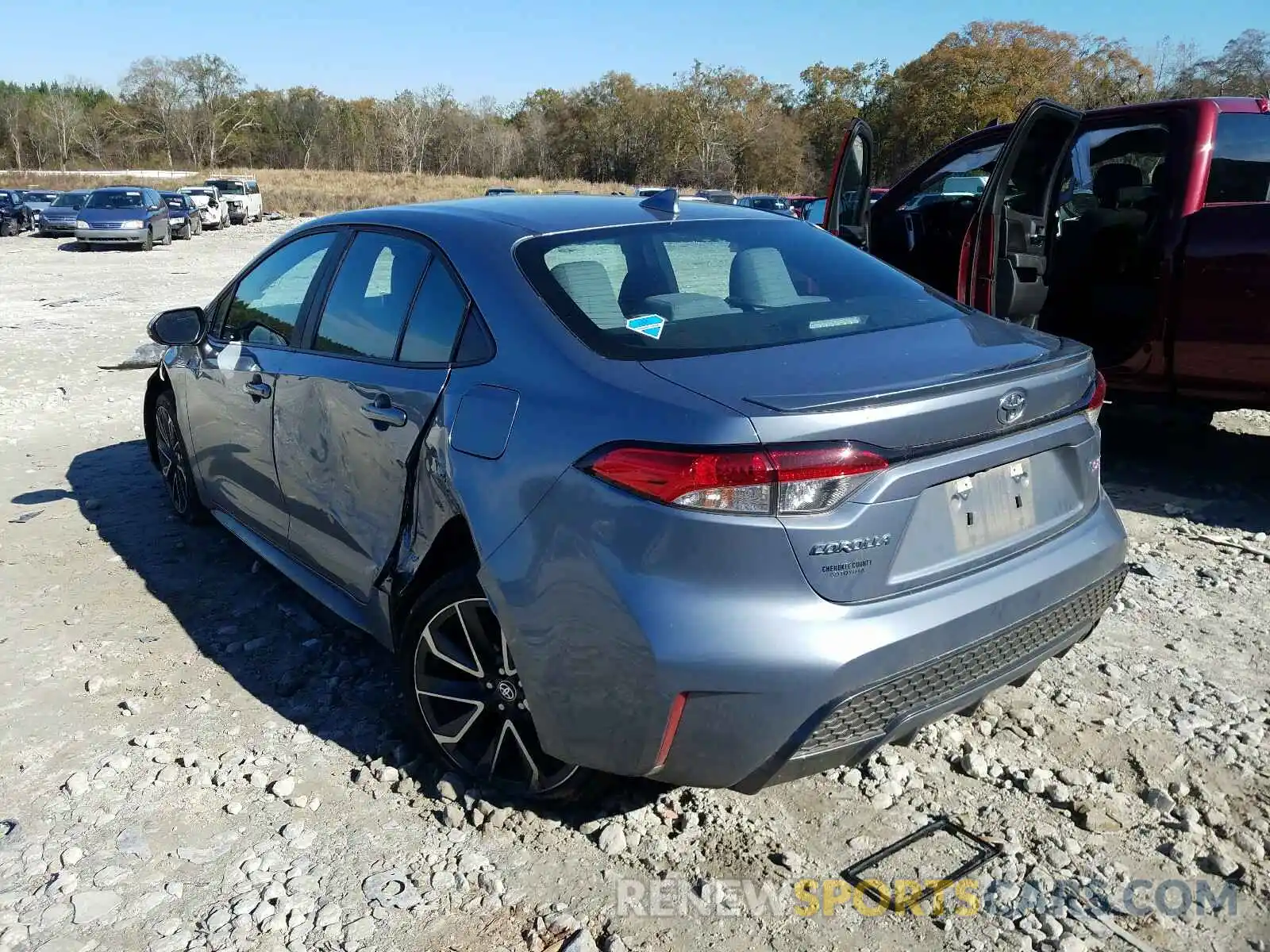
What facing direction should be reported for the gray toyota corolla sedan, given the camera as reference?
facing away from the viewer and to the left of the viewer

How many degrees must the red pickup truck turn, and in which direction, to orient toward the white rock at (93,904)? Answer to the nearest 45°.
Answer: approximately 90° to its left

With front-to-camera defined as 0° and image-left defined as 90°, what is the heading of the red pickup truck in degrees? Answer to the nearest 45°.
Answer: approximately 135°

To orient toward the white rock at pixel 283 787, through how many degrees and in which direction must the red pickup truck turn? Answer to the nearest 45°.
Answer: approximately 90° to its left

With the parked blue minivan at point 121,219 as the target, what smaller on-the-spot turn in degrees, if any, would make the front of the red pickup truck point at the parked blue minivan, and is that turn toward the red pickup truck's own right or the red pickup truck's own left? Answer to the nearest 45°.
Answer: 0° — it already faces it

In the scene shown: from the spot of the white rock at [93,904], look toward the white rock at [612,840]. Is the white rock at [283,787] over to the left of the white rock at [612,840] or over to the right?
left
